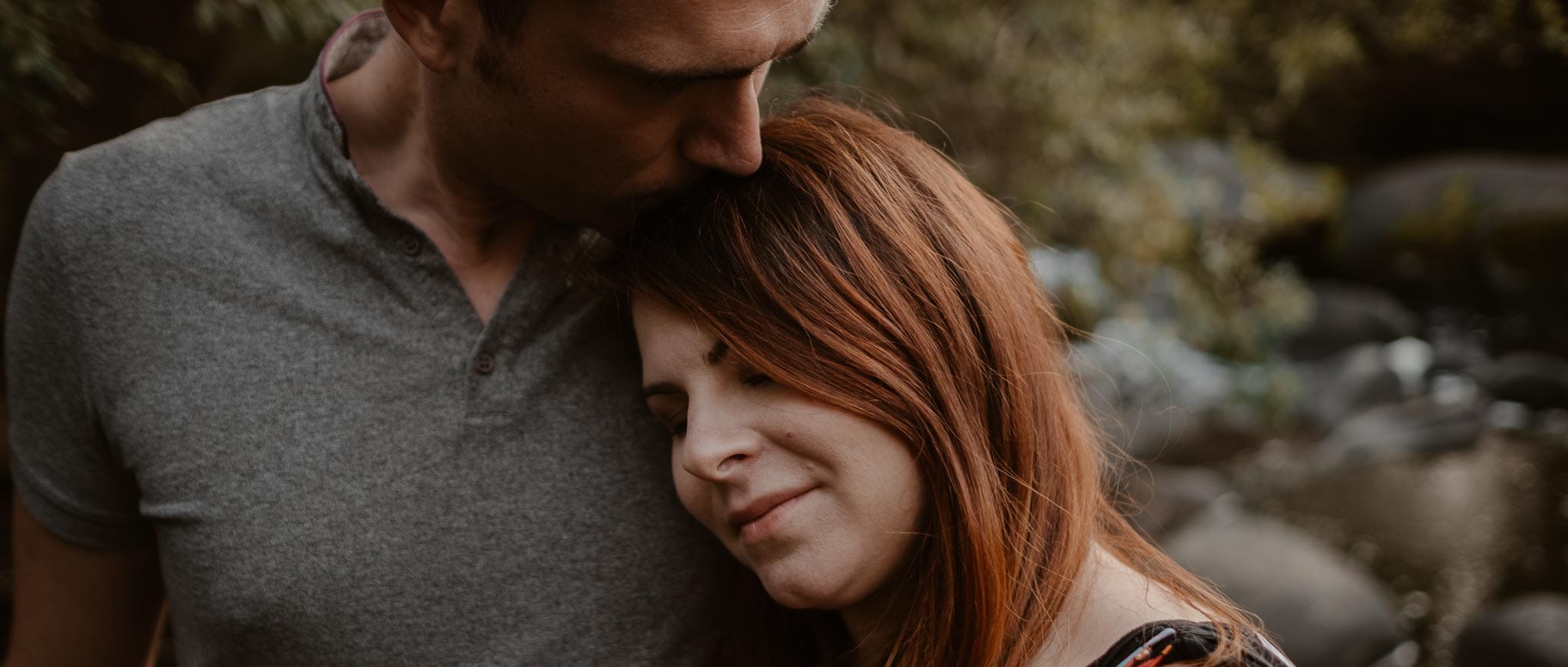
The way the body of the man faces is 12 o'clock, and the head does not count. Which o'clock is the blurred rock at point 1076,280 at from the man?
The blurred rock is roughly at 7 o'clock from the man.

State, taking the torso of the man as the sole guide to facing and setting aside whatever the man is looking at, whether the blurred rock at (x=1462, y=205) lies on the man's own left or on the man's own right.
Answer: on the man's own left

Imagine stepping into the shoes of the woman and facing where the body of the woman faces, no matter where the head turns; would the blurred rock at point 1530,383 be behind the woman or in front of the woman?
behind

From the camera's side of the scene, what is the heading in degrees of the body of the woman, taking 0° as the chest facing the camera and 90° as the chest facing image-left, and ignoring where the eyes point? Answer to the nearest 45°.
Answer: approximately 45°

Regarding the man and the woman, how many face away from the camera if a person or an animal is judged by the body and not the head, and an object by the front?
0

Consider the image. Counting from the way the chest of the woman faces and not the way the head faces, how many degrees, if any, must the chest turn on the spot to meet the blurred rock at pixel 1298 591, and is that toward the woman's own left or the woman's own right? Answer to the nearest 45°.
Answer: approximately 180°

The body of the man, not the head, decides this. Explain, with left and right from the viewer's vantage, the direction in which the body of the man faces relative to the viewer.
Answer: facing the viewer and to the right of the viewer

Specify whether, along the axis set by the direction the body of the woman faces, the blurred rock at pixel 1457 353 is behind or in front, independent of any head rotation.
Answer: behind

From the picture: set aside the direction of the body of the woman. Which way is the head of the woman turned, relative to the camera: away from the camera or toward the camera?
toward the camera
